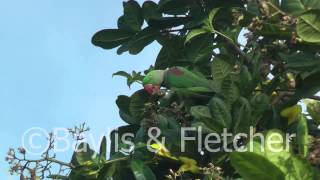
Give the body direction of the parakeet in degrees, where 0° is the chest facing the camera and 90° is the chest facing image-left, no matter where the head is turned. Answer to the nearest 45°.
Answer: approximately 90°
